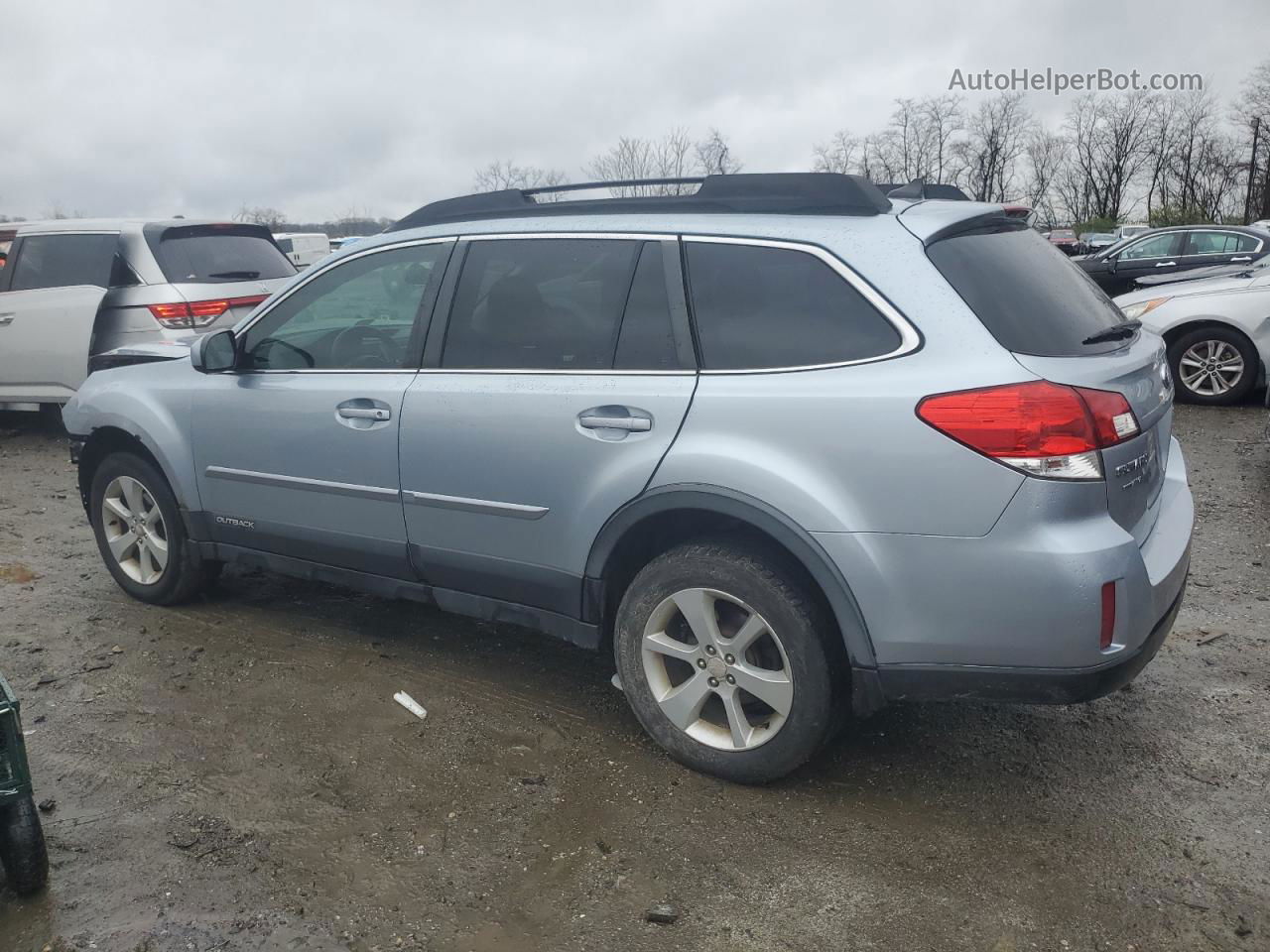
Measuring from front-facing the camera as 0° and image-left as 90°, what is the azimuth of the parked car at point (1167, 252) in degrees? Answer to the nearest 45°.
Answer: approximately 90°

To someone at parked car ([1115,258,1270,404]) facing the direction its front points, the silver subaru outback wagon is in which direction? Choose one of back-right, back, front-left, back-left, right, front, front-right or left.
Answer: left

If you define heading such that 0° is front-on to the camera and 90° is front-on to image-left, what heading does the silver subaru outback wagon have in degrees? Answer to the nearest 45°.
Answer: approximately 135°

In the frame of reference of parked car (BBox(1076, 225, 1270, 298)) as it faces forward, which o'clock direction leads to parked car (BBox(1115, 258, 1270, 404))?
parked car (BBox(1115, 258, 1270, 404)) is roughly at 9 o'clock from parked car (BBox(1076, 225, 1270, 298)).

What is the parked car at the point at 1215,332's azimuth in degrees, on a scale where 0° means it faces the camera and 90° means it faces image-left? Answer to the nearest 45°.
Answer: approximately 90°

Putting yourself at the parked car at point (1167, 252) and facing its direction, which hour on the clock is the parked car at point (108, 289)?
the parked car at point (108, 289) is roughly at 10 o'clock from the parked car at point (1167, 252).

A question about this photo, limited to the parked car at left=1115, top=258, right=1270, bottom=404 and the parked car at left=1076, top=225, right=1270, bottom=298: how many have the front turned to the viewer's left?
2

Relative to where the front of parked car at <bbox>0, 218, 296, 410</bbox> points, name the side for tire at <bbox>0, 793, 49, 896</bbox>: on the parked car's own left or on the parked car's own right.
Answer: on the parked car's own left

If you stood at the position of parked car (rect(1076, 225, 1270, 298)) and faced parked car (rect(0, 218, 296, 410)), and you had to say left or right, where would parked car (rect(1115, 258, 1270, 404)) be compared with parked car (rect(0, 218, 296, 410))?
left
